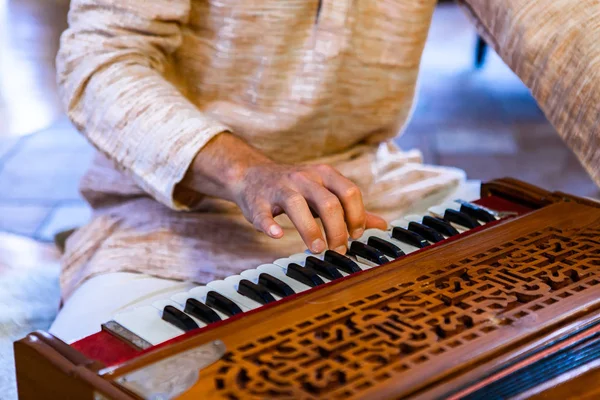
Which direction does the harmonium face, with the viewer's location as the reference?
facing away from the viewer and to the left of the viewer
